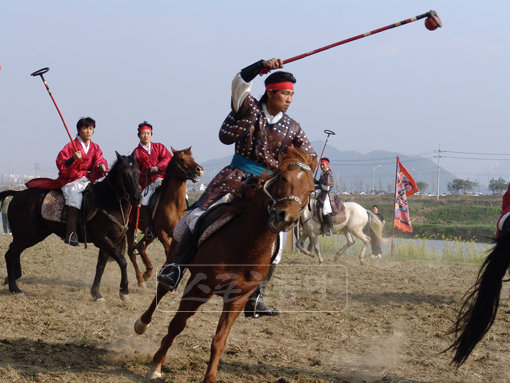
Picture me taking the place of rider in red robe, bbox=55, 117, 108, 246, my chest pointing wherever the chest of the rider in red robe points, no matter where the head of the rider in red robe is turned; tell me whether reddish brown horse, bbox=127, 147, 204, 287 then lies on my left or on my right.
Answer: on my left

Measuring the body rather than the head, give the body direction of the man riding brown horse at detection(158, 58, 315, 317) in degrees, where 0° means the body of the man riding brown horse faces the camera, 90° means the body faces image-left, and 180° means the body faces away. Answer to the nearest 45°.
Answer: approximately 315°

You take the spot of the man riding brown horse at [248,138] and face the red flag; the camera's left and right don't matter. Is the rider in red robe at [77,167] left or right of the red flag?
left

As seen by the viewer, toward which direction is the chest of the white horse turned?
to the viewer's left

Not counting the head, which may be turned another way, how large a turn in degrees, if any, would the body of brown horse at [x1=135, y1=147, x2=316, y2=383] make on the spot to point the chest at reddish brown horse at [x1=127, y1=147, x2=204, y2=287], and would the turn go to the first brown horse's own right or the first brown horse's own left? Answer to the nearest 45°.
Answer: approximately 135° to the first brown horse's own left

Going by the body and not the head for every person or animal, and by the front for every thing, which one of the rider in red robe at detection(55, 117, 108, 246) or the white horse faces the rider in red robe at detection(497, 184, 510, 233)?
the rider in red robe at detection(55, 117, 108, 246)

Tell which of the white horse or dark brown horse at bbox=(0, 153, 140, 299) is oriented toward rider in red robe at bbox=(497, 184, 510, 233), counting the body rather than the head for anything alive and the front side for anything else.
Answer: the dark brown horse

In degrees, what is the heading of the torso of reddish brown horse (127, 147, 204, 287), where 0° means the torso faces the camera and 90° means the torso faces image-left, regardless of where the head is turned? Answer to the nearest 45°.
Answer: approximately 315°

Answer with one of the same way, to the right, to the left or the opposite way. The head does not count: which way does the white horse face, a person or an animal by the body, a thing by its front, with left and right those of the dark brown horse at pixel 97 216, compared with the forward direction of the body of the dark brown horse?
the opposite way
